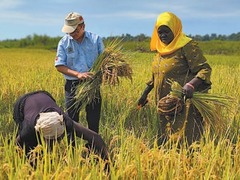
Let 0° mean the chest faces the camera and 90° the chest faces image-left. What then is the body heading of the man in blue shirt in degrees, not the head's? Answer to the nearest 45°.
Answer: approximately 0°

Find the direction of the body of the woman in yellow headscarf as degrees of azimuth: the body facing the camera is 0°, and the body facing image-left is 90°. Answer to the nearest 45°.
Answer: approximately 45°

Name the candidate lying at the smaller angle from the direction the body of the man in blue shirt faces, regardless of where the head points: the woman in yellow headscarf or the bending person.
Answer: the bending person

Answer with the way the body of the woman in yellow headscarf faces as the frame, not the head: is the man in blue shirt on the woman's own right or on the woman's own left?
on the woman's own right

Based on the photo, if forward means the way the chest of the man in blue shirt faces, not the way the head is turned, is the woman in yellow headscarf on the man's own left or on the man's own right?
on the man's own left

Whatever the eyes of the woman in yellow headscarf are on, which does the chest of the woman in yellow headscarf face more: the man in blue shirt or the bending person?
the bending person
